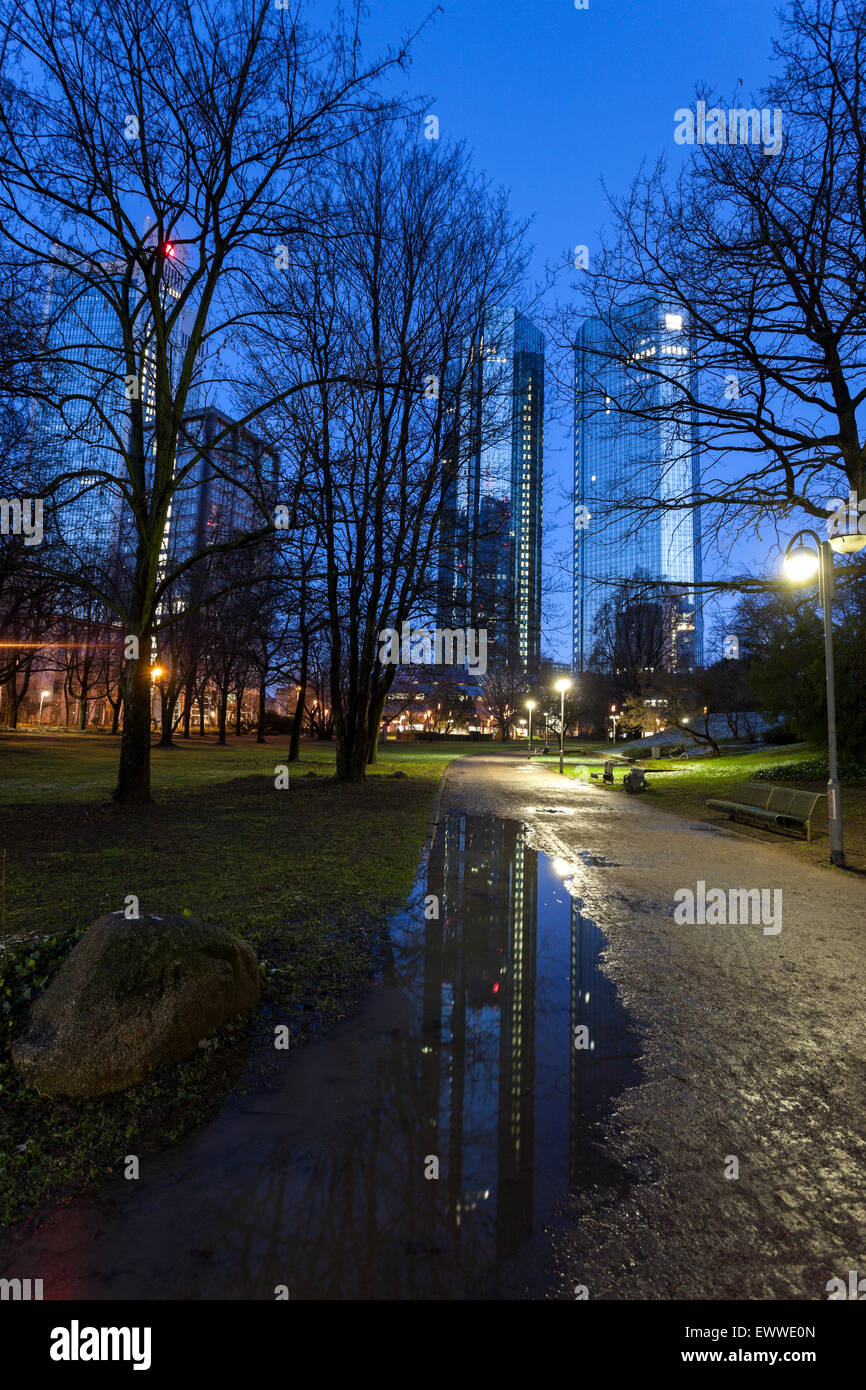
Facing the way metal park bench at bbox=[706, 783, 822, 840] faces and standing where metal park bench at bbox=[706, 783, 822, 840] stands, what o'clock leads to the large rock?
The large rock is roughly at 11 o'clock from the metal park bench.

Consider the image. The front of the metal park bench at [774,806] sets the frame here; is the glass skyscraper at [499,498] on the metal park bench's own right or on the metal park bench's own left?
on the metal park bench's own right

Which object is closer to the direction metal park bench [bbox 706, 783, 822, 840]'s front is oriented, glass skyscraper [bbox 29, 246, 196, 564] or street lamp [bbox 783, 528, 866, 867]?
the glass skyscraper

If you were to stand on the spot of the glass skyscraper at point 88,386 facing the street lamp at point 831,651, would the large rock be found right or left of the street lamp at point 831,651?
right

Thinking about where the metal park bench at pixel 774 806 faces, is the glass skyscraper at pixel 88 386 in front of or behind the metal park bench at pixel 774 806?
in front
